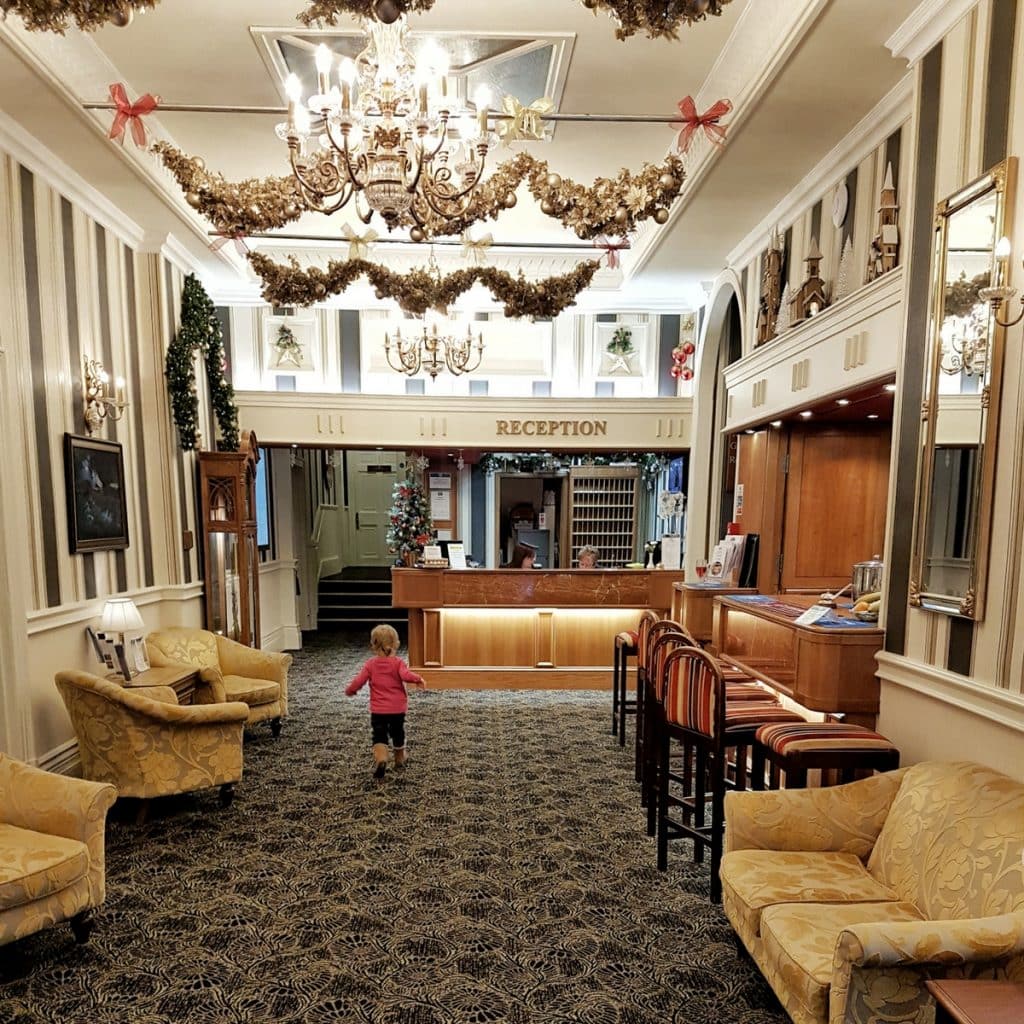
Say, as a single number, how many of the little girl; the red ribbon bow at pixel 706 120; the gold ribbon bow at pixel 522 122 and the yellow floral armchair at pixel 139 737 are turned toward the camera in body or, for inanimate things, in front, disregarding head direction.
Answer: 2

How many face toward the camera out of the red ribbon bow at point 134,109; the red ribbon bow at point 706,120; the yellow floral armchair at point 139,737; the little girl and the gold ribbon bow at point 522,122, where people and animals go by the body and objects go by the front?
3

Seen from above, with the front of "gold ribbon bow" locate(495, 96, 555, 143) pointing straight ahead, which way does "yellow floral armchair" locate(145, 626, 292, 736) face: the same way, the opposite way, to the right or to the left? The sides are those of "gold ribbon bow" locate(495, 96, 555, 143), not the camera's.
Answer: to the left

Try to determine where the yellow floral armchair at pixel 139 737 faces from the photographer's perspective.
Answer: facing away from the viewer and to the right of the viewer

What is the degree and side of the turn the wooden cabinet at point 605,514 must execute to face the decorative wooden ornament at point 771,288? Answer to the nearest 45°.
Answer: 0° — it already faces it

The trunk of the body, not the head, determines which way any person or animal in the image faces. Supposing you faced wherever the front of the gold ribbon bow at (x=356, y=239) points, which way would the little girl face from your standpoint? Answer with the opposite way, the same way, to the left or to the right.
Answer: the opposite way

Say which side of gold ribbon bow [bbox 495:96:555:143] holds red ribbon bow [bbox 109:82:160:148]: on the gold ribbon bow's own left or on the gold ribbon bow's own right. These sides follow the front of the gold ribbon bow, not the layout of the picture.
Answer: on the gold ribbon bow's own right

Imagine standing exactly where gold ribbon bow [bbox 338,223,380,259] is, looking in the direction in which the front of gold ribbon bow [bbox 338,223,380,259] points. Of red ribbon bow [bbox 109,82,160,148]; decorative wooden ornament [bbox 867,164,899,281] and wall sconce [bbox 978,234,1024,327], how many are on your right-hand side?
1

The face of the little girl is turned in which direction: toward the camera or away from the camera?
away from the camera

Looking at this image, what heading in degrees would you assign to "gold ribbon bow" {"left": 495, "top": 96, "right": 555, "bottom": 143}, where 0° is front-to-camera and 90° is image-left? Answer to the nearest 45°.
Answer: approximately 0°

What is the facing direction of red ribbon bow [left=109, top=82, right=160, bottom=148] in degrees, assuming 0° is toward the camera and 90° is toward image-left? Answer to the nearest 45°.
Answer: approximately 0°
